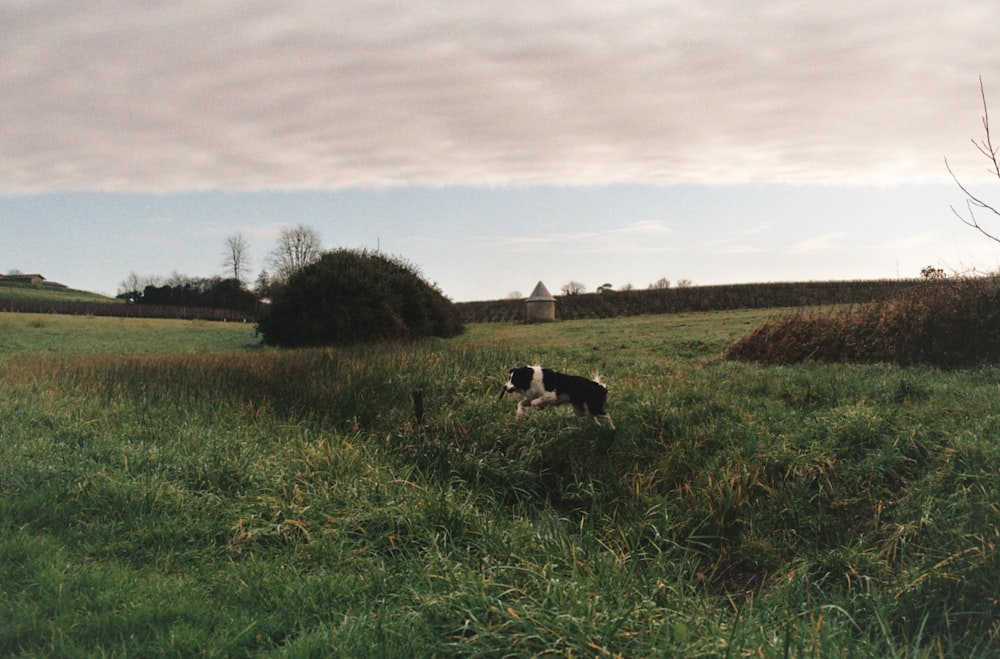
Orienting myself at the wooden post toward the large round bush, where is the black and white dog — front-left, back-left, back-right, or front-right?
back-right

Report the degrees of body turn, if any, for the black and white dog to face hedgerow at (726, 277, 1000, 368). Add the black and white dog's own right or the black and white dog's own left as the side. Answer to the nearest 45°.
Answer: approximately 135° to the black and white dog's own right

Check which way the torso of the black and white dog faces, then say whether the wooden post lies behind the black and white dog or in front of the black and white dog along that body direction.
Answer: in front

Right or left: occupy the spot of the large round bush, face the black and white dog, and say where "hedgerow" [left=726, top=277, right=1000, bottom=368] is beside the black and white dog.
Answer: left

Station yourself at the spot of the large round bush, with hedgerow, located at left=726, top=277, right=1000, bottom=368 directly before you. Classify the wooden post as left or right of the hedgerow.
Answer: right

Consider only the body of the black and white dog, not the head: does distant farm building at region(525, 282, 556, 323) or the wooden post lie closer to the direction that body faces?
the wooden post

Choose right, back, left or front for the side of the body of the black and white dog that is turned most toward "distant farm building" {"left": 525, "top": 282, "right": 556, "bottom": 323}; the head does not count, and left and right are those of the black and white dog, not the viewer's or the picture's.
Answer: right

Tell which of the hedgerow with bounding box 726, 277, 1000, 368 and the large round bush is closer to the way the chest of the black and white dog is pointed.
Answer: the large round bush

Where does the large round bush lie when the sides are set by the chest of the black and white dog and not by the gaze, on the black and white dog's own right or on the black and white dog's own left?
on the black and white dog's own right

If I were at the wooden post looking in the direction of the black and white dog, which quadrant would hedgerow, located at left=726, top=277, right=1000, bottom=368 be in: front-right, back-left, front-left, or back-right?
front-left

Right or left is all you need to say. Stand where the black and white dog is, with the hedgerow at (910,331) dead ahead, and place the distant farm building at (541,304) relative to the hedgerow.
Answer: left

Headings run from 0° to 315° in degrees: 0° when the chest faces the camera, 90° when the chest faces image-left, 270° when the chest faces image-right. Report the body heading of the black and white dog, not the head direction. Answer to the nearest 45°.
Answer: approximately 90°
